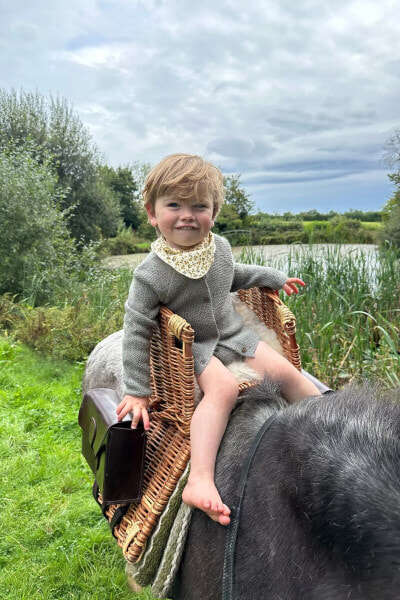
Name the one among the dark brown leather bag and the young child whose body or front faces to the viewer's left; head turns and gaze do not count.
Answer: the dark brown leather bag

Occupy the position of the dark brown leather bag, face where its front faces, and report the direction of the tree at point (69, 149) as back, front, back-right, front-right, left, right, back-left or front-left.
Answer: right

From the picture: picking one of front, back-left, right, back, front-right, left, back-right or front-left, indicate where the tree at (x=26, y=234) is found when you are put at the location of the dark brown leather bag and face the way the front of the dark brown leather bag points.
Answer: right

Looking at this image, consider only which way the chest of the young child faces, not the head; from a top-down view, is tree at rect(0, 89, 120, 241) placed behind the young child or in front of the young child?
behind

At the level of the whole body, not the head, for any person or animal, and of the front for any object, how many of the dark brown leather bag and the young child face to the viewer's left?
1

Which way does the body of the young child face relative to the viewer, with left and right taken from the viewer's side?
facing the viewer and to the right of the viewer

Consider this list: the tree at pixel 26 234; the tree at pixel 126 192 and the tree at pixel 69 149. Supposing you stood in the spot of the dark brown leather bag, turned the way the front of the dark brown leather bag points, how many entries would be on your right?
3

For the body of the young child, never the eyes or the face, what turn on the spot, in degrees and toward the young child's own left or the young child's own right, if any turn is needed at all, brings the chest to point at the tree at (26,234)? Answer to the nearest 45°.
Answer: approximately 180°

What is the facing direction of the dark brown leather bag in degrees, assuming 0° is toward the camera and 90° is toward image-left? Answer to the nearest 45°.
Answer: approximately 90°

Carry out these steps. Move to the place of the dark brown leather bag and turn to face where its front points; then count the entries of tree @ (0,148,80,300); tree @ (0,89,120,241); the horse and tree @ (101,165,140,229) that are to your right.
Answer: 3
